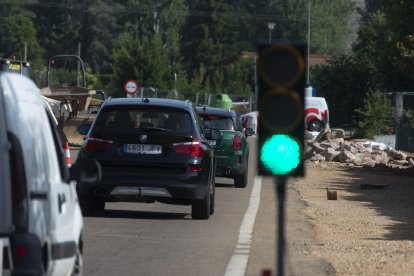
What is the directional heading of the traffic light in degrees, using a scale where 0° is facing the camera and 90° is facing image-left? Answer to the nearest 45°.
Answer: approximately 0°

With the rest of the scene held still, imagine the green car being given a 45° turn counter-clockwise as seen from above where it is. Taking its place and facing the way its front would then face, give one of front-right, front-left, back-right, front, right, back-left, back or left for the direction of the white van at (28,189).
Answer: back-left

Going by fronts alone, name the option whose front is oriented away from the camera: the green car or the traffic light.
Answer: the green car

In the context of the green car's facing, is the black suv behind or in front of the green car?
behind

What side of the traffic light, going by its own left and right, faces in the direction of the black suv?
back

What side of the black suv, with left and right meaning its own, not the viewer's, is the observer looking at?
back

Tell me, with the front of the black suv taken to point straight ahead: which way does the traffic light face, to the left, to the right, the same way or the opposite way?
the opposite way

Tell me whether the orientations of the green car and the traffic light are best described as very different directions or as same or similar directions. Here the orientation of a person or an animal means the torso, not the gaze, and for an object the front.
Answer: very different directions

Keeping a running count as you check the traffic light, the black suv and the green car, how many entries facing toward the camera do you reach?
1

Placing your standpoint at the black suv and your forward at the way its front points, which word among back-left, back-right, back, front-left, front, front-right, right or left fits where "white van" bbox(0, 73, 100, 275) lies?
back

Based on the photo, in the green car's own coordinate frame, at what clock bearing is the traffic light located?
The traffic light is roughly at 6 o'clock from the green car.

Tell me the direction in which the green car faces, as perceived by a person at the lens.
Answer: facing away from the viewer

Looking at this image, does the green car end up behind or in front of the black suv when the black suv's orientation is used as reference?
in front

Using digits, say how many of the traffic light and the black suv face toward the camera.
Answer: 1
